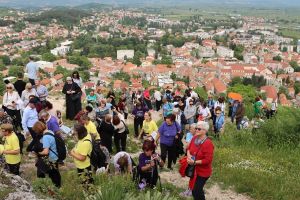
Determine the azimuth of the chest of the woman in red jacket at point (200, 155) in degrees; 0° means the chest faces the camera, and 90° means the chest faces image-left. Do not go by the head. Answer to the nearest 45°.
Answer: approximately 45°

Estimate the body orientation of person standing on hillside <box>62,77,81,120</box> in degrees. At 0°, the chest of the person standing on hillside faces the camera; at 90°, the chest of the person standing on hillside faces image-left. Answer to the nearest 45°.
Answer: approximately 0°

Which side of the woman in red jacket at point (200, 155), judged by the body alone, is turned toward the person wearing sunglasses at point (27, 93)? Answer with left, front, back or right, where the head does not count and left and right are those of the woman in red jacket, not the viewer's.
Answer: right

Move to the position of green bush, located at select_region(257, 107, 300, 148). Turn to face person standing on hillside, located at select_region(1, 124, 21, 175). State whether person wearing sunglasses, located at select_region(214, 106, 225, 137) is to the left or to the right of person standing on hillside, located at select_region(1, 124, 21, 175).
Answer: right

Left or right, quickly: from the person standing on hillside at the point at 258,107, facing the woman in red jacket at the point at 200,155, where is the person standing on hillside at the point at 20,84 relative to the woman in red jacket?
right

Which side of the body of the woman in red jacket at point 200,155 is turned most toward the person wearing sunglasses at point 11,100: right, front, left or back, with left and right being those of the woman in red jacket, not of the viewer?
right

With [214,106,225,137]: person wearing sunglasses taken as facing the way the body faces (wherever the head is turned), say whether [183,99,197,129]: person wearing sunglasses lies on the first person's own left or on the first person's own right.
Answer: on the first person's own right

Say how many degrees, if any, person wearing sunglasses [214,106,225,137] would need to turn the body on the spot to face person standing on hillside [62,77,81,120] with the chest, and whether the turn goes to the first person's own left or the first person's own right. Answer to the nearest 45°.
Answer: approximately 45° to the first person's own right

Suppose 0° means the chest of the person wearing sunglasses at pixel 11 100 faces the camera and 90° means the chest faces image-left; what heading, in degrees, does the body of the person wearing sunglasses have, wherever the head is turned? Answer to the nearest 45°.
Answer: approximately 0°

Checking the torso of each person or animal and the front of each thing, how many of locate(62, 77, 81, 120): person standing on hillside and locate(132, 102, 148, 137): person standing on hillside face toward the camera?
2
